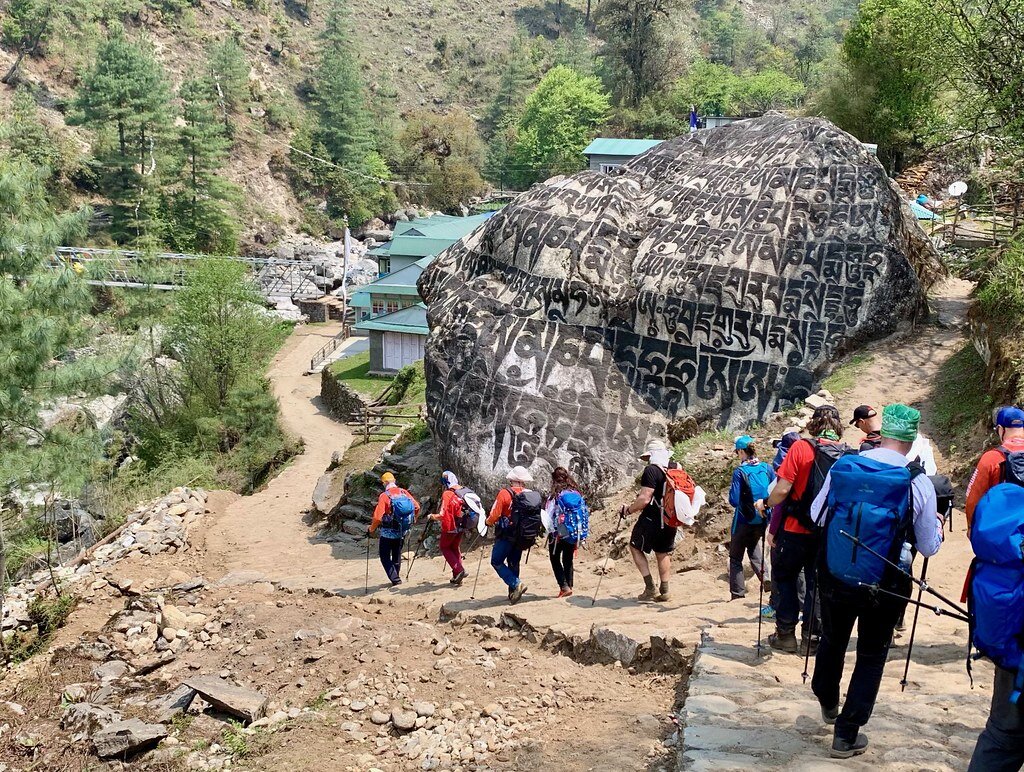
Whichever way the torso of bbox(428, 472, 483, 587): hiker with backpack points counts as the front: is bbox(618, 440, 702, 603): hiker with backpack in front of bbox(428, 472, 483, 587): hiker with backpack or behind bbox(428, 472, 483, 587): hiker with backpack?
behind

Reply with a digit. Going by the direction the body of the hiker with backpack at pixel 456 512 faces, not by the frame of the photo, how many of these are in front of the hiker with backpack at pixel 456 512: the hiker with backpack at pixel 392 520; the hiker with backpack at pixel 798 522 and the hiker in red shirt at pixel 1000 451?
1

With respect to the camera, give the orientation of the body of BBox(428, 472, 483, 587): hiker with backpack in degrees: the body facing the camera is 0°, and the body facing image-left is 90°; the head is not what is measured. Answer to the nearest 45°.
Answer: approximately 135°

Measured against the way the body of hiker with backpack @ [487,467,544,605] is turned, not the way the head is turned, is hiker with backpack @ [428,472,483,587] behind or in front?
in front

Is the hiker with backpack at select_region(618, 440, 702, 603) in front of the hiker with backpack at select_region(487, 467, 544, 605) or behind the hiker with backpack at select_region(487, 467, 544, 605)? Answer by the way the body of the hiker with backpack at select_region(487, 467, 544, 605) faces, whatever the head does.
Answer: behind

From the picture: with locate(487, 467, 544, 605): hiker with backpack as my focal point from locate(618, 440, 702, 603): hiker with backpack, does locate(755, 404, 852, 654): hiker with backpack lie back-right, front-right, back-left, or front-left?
back-left

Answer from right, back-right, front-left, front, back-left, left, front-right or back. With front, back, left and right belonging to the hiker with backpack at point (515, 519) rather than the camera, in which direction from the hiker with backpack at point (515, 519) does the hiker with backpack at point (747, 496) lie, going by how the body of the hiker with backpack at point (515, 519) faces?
back

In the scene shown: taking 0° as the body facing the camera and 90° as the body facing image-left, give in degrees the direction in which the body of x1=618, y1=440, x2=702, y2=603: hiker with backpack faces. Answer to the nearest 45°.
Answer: approximately 135°

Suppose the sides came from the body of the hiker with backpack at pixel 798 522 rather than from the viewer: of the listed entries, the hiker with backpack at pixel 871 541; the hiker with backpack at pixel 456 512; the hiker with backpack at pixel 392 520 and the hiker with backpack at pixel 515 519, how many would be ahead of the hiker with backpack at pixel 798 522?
3

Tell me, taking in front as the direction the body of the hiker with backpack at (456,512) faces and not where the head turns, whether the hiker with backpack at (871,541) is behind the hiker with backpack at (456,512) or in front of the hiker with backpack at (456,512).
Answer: behind

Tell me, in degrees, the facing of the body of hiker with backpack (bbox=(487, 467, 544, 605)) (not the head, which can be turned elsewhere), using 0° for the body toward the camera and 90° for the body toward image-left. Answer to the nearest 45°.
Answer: approximately 135°

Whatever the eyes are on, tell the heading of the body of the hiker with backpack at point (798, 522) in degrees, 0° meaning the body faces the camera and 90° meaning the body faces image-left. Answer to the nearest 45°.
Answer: approximately 135°
